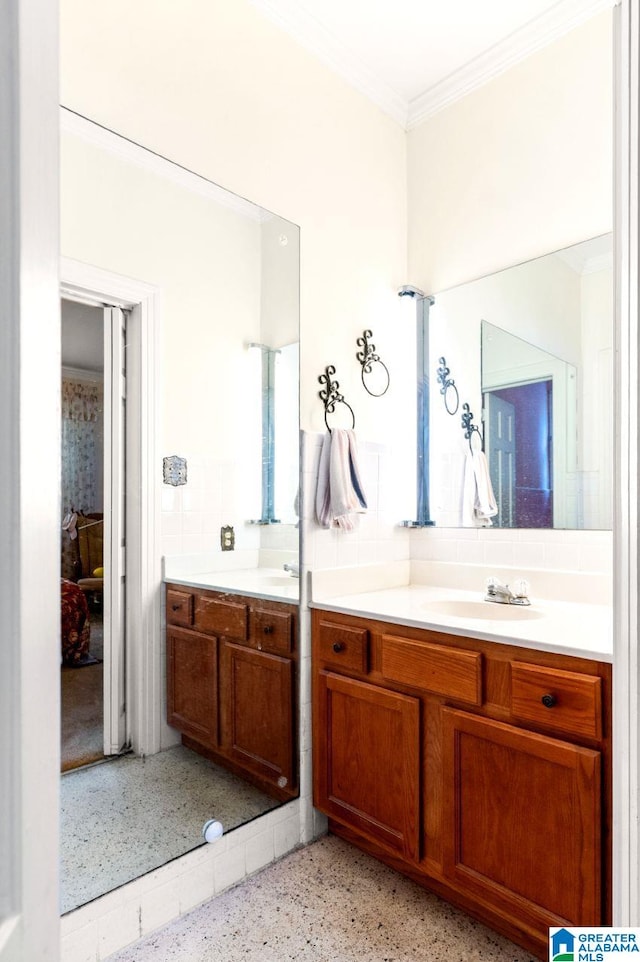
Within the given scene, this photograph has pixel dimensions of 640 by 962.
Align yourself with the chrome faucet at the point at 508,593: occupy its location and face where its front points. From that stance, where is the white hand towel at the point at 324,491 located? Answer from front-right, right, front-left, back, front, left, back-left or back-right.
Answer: front-right

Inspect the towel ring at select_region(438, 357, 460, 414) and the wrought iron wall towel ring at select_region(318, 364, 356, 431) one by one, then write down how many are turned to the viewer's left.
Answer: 0

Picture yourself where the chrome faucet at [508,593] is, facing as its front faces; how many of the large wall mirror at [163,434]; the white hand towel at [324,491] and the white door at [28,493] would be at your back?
0

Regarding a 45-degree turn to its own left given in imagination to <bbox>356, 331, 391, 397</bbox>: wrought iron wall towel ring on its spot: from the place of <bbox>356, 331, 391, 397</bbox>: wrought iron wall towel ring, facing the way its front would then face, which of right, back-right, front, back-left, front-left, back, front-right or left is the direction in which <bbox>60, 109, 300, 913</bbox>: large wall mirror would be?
back-right

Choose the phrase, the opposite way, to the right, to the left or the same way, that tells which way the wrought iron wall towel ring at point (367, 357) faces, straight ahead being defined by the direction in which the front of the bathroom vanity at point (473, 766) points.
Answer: to the left

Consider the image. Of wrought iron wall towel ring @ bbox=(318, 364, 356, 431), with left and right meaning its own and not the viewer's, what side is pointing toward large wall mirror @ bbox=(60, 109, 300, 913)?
right

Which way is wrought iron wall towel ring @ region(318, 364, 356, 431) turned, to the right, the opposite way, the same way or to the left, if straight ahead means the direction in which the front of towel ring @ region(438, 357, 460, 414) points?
the same way

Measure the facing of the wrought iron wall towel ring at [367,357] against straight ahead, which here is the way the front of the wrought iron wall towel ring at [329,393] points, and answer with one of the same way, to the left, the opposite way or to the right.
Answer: the same way

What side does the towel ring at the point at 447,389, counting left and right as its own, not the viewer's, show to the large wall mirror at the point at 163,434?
right

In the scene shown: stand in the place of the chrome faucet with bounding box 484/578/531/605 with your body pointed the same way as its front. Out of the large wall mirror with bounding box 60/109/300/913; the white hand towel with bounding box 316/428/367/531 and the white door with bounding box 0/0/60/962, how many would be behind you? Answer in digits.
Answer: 0

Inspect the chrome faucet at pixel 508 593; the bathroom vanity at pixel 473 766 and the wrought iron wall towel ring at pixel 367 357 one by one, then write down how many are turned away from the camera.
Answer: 0

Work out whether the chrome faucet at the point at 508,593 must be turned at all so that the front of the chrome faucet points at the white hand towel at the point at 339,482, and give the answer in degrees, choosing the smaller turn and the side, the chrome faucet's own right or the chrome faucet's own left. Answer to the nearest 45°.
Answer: approximately 45° to the chrome faucet's own right

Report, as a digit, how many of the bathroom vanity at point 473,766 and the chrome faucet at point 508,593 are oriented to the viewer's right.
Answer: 0

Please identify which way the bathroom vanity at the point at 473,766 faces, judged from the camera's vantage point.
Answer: facing the viewer and to the left of the viewer

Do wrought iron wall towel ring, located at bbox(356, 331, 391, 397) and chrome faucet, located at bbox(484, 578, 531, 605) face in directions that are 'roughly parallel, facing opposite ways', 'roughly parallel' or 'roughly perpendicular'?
roughly perpendicular

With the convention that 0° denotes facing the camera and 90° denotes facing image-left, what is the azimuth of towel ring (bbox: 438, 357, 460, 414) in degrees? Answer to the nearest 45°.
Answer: approximately 315°
